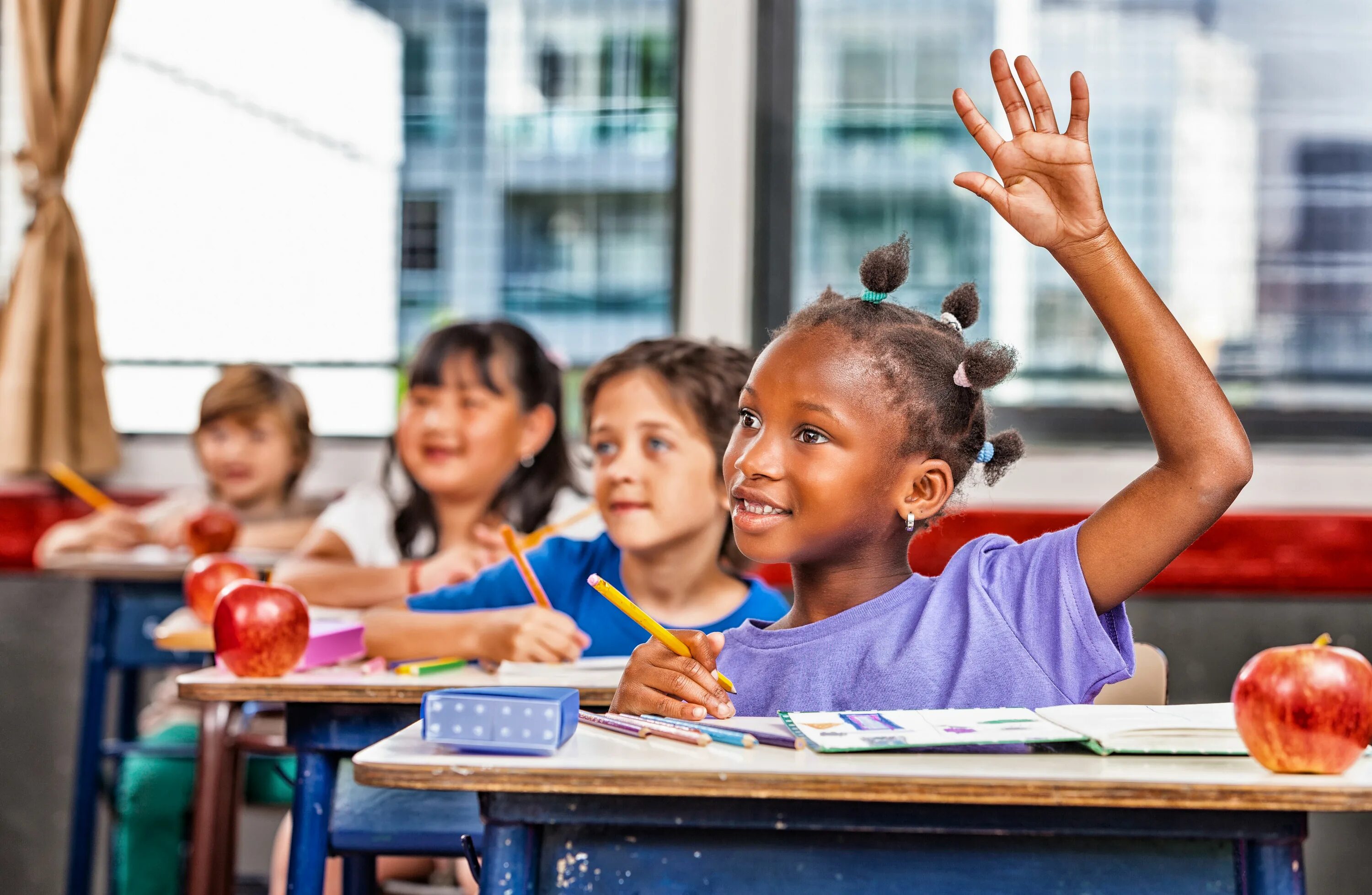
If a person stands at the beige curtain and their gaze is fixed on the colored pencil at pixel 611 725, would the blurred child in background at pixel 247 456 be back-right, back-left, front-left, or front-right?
front-left

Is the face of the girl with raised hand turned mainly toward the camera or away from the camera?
toward the camera

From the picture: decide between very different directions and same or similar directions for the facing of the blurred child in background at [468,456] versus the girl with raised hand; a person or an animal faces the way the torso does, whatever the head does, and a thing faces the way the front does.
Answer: same or similar directions

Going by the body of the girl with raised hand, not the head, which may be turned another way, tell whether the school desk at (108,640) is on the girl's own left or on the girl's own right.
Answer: on the girl's own right

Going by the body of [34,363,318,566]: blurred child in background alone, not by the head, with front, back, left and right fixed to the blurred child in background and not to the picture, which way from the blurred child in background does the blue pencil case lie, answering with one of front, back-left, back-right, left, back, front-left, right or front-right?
front-left

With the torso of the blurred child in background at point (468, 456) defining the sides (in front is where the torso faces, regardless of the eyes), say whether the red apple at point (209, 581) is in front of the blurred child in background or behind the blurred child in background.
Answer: in front

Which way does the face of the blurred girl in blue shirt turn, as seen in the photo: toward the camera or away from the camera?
toward the camera
